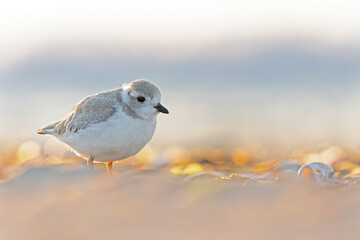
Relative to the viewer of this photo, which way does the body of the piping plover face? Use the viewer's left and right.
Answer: facing to the right of the viewer

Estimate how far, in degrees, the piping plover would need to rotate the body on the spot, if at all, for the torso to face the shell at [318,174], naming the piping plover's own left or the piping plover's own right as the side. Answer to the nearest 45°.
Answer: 0° — it already faces it
